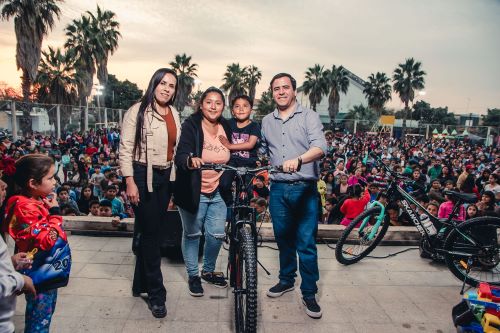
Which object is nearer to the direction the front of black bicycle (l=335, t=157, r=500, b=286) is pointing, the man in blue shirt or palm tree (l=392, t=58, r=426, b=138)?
the man in blue shirt

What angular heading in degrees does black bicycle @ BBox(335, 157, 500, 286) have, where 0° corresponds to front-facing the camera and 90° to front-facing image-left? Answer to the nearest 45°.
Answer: approximately 90°

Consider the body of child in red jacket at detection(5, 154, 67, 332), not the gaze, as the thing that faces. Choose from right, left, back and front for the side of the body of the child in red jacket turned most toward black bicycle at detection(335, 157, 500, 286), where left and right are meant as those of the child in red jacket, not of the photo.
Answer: front

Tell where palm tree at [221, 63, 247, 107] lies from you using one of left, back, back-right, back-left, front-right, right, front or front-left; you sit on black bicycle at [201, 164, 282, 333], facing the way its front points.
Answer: back

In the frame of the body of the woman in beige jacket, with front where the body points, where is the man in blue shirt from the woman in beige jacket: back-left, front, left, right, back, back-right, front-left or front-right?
front-left

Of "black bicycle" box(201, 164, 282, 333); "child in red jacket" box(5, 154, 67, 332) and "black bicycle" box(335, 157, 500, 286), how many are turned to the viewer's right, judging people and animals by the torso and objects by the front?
1

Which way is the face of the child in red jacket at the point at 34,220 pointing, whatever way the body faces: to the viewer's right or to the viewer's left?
to the viewer's right

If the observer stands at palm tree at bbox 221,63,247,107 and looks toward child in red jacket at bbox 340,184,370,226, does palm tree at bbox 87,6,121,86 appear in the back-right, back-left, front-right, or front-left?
front-right

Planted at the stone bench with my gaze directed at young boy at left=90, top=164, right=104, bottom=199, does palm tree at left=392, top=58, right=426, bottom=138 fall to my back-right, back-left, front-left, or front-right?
front-right

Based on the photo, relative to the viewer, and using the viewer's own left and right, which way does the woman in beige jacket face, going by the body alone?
facing the viewer and to the right of the viewer

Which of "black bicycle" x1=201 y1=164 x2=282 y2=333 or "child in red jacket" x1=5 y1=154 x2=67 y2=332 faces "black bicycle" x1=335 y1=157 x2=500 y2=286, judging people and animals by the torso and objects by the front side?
the child in red jacket

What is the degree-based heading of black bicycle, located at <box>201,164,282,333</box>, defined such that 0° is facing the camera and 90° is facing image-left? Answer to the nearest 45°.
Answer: approximately 0°

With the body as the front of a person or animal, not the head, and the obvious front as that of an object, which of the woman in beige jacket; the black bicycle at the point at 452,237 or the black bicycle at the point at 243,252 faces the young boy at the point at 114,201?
the black bicycle at the point at 452,237

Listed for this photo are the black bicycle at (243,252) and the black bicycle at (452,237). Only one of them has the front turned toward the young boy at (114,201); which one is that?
the black bicycle at (452,237)

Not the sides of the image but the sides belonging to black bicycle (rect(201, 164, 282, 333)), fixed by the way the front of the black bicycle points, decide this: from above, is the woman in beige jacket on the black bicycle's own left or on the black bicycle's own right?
on the black bicycle's own right

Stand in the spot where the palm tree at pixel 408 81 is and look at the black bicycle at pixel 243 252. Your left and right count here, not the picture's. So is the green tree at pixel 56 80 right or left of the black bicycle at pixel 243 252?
right

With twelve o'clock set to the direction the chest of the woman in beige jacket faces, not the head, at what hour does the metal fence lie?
The metal fence is roughly at 7 o'clock from the woman in beige jacket.
